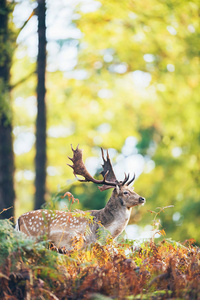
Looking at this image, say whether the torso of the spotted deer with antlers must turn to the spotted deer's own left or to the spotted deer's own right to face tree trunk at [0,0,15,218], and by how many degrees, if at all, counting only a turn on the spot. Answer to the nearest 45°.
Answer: approximately 90° to the spotted deer's own left

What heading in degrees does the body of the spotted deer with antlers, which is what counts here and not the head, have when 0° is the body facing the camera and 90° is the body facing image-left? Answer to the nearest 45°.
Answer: approximately 270°

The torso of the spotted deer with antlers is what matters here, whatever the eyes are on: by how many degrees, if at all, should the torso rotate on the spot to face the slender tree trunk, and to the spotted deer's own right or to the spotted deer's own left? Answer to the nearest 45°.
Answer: approximately 90° to the spotted deer's own left
